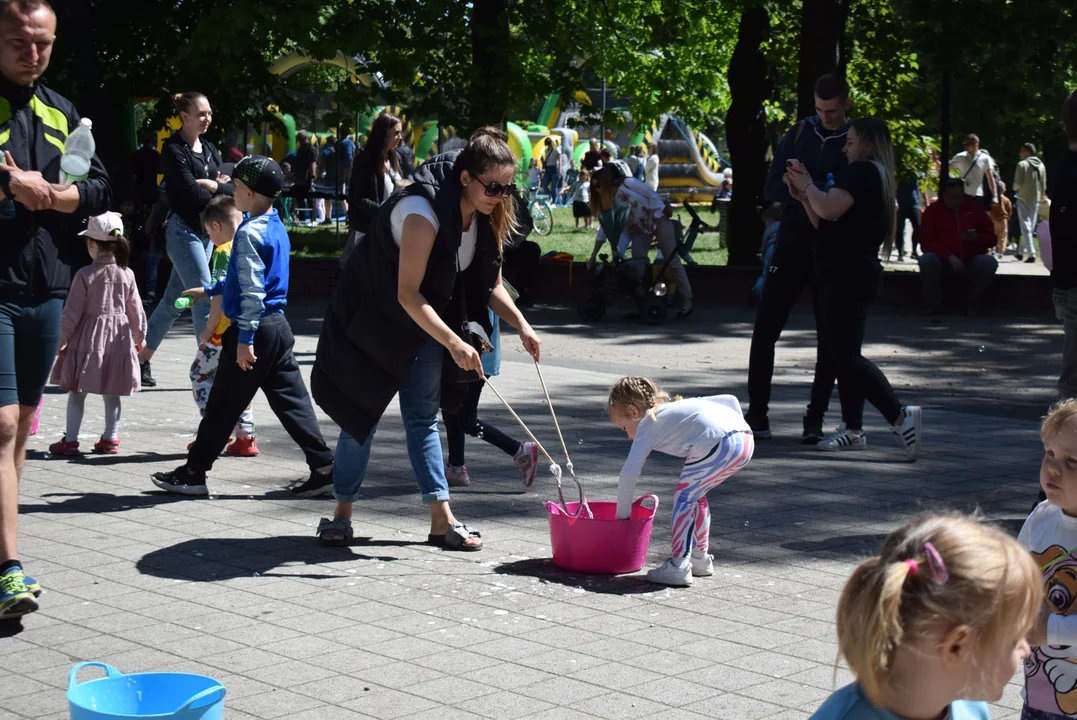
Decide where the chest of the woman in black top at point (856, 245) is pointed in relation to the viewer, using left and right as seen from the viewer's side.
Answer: facing to the left of the viewer

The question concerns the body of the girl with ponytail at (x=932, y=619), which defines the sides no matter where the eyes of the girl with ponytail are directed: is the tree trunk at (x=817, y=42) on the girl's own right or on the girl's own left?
on the girl's own left

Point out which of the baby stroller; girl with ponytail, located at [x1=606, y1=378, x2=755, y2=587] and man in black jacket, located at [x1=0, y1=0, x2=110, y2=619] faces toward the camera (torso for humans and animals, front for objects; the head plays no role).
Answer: the man in black jacket

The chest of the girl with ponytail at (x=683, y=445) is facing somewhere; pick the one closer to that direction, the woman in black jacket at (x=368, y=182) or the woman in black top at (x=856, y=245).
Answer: the woman in black jacket

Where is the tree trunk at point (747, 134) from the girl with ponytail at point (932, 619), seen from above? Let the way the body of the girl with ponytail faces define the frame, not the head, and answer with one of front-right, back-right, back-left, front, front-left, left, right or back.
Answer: front-left

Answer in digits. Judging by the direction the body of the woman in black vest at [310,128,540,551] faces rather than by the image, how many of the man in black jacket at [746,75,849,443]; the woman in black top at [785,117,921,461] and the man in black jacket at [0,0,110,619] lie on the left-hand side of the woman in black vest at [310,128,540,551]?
2

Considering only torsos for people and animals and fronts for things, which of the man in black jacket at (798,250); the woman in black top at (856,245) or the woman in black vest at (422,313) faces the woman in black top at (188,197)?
the woman in black top at (856,245)

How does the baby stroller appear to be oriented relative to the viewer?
to the viewer's left

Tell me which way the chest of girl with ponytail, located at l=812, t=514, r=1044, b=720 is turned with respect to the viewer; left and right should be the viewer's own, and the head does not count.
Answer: facing away from the viewer and to the right of the viewer

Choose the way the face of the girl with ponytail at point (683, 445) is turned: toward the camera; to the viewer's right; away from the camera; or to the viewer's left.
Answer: to the viewer's left

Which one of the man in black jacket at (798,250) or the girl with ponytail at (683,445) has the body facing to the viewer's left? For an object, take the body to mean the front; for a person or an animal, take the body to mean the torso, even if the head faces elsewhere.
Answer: the girl with ponytail

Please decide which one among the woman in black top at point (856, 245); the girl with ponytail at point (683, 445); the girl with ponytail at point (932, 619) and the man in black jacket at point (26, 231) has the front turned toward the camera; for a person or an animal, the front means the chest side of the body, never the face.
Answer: the man in black jacket

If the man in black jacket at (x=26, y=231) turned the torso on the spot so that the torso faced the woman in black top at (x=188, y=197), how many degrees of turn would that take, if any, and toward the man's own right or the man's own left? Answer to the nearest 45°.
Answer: approximately 180°
